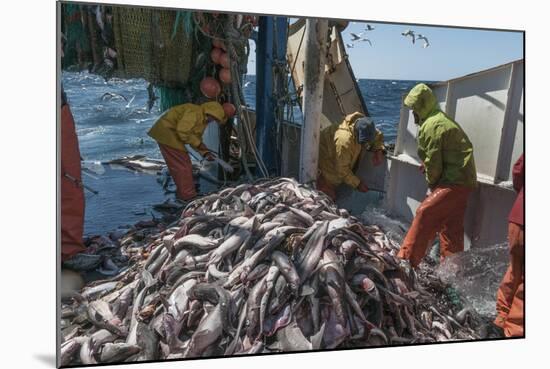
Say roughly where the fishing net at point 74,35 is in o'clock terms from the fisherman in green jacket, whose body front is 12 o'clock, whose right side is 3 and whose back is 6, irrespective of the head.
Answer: The fishing net is roughly at 11 o'clock from the fisherman in green jacket.

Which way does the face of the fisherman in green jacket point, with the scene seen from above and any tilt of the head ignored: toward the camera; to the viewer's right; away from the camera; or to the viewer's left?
to the viewer's left

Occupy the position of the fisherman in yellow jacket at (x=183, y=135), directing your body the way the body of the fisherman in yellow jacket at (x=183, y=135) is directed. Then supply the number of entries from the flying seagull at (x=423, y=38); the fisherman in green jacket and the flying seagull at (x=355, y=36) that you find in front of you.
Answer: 3

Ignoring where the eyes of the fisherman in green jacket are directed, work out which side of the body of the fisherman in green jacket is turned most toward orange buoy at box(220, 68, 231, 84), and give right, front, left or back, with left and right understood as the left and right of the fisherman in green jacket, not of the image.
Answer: front

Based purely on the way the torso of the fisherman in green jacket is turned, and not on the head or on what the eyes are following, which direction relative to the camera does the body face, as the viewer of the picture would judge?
to the viewer's left

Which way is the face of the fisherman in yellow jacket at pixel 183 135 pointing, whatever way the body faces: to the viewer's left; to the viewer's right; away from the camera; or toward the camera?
to the viewer's right

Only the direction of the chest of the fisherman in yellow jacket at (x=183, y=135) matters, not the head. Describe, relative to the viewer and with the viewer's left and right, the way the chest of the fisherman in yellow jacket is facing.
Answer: facing to the right of the viewer

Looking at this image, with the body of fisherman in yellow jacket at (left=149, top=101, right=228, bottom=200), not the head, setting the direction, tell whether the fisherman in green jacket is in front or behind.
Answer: in front
